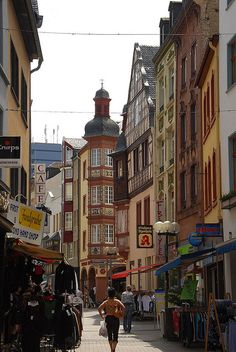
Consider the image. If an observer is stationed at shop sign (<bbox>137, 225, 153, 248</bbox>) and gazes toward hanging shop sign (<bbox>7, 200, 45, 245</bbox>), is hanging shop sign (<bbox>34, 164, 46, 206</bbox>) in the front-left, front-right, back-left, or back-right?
front-right

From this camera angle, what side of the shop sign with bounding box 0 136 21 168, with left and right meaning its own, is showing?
front

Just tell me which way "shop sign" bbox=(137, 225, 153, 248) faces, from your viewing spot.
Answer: facing the viewer

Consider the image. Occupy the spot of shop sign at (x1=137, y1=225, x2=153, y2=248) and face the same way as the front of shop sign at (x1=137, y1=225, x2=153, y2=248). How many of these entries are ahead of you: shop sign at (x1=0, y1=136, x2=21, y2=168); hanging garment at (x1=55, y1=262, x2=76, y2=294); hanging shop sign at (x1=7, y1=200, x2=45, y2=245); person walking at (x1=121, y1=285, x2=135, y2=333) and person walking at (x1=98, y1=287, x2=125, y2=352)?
5

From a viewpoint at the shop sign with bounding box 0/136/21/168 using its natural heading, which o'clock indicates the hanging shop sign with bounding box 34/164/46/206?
The hanging shop sign is roughly at 6 o'clock from the shop sign.
